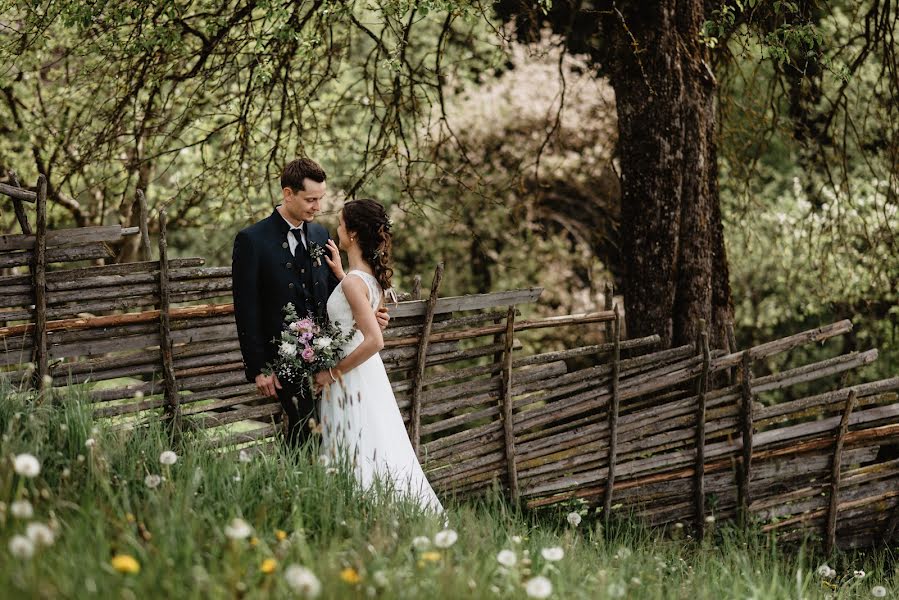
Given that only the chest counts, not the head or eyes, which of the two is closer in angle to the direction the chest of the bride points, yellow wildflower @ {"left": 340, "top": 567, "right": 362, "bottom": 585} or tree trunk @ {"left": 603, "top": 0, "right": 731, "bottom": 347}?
the yellow wildflower

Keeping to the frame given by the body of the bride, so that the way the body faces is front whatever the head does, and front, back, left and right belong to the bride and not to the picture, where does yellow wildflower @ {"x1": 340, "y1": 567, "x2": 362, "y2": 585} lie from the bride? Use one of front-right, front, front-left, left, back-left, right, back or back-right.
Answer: left

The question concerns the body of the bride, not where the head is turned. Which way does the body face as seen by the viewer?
to the viewer's left

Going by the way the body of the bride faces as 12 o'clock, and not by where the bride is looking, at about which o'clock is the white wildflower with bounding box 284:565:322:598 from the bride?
The white wildflower is roughly at 9 o'clock from the bride.

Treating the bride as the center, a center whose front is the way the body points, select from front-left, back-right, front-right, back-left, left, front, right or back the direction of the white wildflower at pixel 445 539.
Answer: left

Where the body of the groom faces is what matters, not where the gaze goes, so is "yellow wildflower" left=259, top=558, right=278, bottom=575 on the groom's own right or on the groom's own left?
on the groom's own right

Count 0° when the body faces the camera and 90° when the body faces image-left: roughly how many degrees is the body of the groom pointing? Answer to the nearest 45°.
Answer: approximately 315°

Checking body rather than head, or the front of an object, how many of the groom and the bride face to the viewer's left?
1

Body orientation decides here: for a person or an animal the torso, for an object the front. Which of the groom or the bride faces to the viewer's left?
the bride

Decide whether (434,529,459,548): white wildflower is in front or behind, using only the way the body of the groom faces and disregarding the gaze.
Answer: in front
